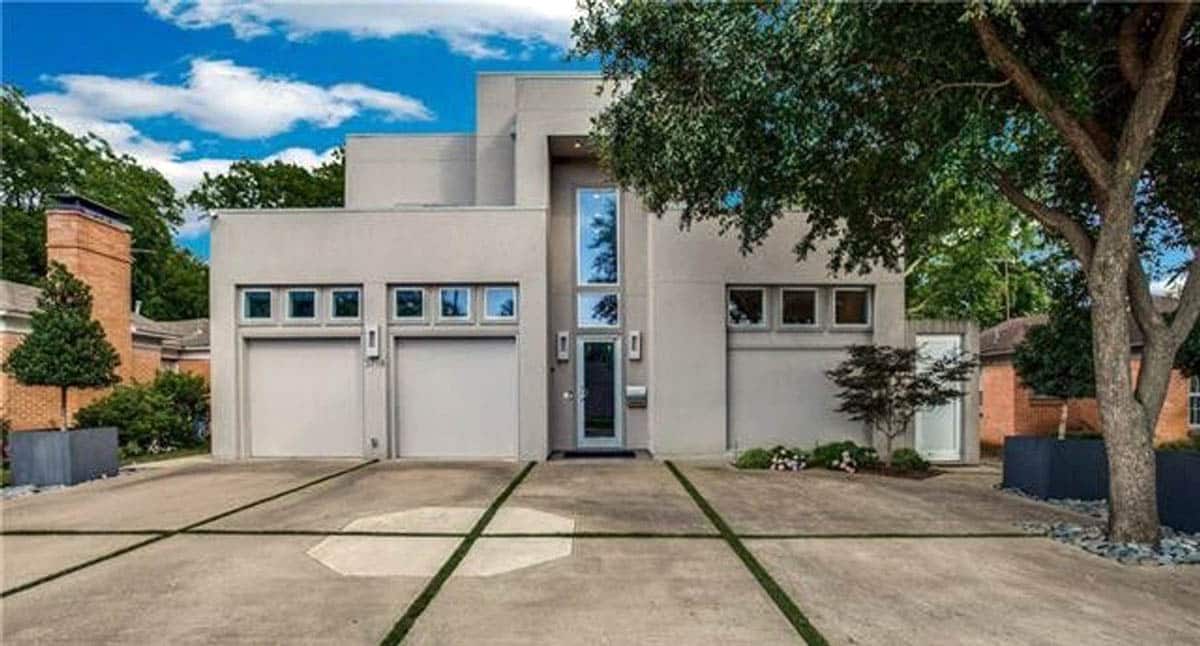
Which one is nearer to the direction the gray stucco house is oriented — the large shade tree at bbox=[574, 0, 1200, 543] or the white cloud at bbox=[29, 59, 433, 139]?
the large shade tree

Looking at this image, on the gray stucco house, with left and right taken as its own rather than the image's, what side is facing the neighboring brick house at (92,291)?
right

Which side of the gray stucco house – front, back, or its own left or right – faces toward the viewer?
front

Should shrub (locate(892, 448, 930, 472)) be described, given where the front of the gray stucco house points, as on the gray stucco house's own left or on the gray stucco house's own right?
on the gray stucco house's own left
